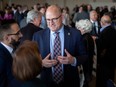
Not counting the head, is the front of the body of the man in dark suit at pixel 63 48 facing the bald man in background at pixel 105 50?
no

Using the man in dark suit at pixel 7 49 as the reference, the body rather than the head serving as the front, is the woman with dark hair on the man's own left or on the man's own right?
on the man's own right

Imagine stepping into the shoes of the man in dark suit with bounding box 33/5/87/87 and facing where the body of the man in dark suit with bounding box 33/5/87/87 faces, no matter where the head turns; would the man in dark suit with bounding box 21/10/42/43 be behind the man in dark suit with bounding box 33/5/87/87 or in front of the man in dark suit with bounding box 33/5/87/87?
behind

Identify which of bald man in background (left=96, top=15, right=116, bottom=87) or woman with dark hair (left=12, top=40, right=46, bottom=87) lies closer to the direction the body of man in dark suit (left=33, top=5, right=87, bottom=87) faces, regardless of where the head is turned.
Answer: the woman with dark hair

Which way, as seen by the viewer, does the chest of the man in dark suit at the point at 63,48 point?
toward the camera

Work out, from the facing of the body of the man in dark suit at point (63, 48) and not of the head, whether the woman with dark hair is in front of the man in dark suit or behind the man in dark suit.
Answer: in front

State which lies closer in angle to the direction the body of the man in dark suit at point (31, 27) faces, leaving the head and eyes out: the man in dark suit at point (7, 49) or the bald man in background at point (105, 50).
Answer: the bald man in background

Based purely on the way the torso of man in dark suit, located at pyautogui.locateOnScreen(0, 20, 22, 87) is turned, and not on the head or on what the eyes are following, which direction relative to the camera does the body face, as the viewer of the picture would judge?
to the viewer's right

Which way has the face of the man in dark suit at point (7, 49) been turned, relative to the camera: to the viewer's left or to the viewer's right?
to the viewer's right

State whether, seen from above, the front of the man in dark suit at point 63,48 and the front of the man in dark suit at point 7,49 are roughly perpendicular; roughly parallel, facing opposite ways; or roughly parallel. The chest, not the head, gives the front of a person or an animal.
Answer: roughly perpendicular

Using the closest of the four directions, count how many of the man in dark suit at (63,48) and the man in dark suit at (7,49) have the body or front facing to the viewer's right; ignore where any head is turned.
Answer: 1

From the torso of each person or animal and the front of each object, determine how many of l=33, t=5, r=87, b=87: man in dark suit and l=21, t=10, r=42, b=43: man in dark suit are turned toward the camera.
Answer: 1
